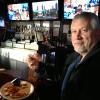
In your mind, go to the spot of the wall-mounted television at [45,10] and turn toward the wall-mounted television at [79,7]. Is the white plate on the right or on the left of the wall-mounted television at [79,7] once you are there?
right

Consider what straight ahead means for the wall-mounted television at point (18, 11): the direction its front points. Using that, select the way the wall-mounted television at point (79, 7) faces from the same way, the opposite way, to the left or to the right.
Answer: the same way

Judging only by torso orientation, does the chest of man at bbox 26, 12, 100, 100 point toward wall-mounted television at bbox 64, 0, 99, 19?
no

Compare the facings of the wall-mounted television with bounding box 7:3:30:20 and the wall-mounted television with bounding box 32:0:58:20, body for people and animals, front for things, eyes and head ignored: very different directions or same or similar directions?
same or similar directions

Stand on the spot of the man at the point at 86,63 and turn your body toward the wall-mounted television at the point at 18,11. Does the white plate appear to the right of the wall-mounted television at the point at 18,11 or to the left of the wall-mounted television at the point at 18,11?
left

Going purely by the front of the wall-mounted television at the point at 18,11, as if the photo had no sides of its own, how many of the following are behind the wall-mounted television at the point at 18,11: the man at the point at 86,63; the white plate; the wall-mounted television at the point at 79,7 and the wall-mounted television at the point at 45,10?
0

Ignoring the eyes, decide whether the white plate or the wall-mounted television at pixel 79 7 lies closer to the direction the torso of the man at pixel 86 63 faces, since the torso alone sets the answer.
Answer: the white plate

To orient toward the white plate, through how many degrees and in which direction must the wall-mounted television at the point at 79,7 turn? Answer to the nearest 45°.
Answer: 0° — it already faces it

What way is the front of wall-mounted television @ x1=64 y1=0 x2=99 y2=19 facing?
toward the camera

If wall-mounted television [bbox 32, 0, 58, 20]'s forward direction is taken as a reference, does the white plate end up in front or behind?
in front

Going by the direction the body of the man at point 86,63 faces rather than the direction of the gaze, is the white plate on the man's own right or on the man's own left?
on the man's own right

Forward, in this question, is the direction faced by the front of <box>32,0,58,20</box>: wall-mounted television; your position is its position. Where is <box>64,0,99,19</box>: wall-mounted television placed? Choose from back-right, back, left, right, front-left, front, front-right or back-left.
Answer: front-left

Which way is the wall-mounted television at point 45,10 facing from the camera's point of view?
toward the camera

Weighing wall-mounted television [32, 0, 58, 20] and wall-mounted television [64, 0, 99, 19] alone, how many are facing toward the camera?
2

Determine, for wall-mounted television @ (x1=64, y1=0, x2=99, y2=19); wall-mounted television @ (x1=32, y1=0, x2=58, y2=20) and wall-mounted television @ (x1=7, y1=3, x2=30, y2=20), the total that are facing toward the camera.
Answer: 3

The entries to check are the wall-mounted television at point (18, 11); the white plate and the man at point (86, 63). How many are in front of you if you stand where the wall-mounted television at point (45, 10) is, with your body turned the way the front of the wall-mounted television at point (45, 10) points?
2

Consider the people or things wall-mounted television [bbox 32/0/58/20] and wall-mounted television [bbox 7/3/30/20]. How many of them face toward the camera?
2

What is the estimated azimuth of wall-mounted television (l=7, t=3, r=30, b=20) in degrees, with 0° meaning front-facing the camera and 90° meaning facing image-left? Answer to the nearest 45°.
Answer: approximately 0°
